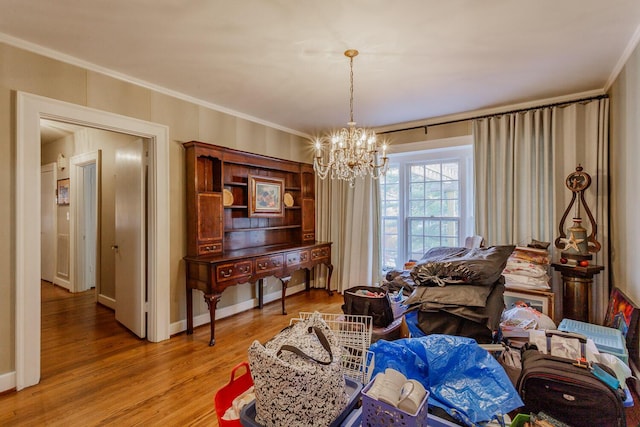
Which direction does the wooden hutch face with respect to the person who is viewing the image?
facing the viewer and to the right of the viewer

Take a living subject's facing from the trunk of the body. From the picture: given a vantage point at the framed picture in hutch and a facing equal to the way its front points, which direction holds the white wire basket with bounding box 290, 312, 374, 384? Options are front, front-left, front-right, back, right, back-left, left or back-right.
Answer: front-right

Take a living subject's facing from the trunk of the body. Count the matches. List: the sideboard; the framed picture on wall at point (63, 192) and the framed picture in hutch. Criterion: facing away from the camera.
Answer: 0

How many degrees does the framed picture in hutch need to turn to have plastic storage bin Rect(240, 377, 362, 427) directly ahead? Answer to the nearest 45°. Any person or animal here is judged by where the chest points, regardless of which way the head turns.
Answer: approximately 45° to its right

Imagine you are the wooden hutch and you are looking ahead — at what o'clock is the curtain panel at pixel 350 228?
The curtain panel is roughly at 10 o'clock from the wooden hutch.

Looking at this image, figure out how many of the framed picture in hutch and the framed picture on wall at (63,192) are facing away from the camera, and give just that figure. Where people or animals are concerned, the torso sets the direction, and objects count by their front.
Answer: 0

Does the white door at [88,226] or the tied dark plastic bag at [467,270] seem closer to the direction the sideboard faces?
the tied dark plastic bag

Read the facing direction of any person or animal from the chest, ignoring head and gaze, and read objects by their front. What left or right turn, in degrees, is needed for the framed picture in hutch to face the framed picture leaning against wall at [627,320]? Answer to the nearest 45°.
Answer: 0° — it already faces it
